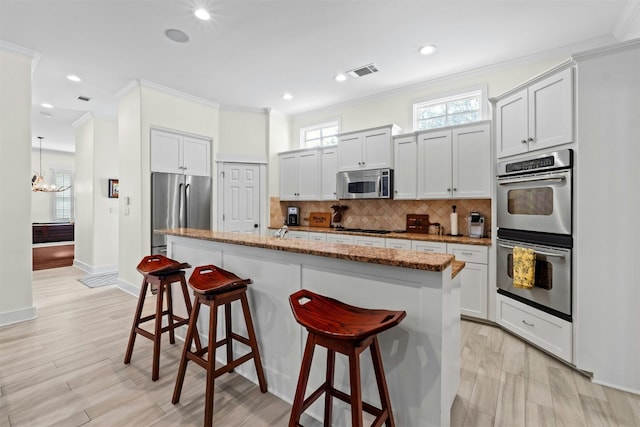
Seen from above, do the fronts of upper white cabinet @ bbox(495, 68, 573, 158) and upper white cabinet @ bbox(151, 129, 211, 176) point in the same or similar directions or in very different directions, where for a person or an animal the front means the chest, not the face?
very different directions

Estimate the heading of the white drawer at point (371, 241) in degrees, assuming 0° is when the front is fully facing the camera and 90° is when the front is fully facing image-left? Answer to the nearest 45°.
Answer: approximately 45°

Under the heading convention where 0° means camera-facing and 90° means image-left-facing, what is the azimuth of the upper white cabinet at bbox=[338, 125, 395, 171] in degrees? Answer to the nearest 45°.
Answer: approximately 45°

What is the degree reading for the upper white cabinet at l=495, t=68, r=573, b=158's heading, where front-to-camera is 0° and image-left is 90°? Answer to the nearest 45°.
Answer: approximately 45°

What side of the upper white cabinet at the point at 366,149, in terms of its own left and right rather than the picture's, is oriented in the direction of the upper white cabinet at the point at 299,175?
right

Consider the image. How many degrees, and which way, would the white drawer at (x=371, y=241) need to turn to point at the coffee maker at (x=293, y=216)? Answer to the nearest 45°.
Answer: approximately 90° to its right

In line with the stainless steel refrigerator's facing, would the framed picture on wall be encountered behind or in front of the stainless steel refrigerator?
behind
